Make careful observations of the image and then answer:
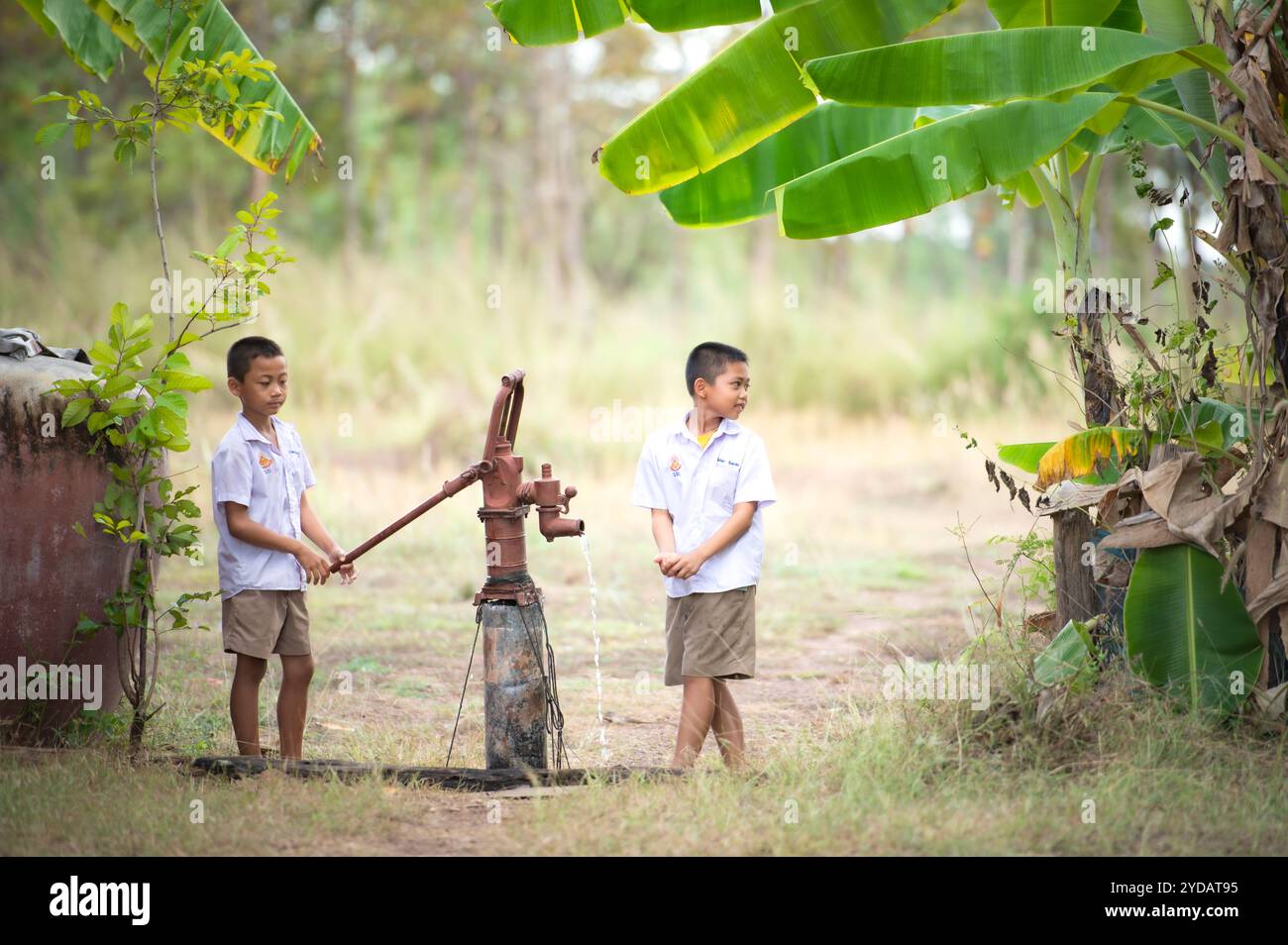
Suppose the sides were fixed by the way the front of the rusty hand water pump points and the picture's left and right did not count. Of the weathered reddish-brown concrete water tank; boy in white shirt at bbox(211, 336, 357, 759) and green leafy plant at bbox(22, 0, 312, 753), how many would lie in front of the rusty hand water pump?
0

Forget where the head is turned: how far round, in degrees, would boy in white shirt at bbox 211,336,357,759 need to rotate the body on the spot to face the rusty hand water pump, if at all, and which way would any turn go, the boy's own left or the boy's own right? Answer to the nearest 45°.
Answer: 0° — they already face it

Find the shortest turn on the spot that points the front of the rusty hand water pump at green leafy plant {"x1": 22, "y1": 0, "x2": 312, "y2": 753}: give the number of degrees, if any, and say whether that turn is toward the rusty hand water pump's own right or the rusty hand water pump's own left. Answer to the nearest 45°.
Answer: approximately 180°

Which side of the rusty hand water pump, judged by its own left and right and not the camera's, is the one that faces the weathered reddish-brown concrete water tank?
back

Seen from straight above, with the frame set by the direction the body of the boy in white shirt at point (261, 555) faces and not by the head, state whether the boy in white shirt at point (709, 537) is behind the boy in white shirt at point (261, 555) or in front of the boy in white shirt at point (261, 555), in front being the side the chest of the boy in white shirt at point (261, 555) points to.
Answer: in front

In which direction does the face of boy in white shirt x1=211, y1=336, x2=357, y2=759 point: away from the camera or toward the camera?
toward the camera

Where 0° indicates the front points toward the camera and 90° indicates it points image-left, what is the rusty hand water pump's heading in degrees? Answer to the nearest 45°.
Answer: approximately 270°

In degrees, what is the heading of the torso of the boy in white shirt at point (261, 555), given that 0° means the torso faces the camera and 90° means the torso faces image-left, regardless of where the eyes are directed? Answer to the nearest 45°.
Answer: approximately 315°

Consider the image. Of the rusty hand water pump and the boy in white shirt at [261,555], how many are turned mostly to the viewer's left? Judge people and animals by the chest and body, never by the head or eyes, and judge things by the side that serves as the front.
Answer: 0

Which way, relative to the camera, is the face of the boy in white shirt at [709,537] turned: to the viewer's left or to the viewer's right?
to the viewer's right
